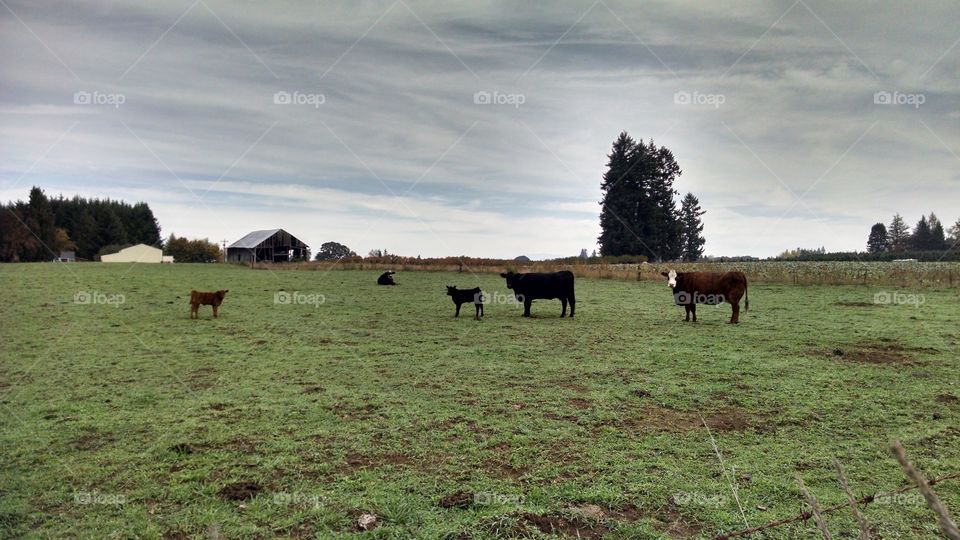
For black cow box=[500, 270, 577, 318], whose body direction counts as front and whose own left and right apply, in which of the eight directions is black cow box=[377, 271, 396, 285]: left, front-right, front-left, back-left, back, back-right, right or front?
front-right

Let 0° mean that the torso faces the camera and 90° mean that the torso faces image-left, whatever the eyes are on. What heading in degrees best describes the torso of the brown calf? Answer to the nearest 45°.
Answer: approximately 270°

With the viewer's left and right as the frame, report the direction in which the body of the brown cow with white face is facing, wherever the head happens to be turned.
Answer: facing to the left of the viewer

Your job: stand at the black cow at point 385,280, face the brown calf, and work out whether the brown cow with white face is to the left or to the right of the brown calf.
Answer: left

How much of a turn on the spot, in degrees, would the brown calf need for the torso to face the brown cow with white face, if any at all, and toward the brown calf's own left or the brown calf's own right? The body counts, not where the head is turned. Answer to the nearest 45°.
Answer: approximately 45° to the brown calf's own right

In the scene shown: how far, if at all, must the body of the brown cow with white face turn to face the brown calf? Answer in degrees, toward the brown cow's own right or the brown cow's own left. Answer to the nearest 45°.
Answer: approximately 45° to the brown cow's own left

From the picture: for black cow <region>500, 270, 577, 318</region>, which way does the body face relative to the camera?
to the viewer's left

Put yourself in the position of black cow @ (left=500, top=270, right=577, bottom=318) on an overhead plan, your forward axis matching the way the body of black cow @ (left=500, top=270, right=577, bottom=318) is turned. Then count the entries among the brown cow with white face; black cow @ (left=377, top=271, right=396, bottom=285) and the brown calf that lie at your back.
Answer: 1

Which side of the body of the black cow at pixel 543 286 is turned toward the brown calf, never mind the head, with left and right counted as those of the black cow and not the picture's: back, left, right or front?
front

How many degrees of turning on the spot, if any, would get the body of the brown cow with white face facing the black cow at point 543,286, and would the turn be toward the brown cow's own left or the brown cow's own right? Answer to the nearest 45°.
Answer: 0° — it already faces it

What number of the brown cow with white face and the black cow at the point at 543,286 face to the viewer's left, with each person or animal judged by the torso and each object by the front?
2

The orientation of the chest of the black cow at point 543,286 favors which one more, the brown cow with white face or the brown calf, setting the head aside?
the brown calf

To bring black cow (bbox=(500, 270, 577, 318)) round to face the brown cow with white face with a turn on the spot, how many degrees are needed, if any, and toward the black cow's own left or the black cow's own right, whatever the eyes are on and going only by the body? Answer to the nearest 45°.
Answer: approximately 180°
